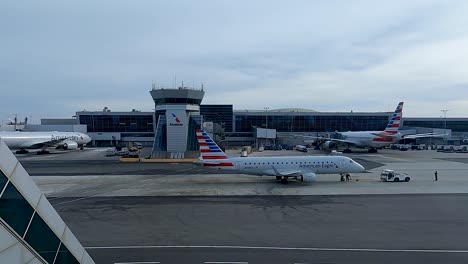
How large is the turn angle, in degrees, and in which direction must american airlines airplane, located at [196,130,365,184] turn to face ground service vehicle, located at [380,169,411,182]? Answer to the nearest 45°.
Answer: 0° — it already faces it

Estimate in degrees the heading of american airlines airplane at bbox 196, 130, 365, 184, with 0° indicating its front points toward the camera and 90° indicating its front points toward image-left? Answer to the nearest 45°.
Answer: approximately 270°
